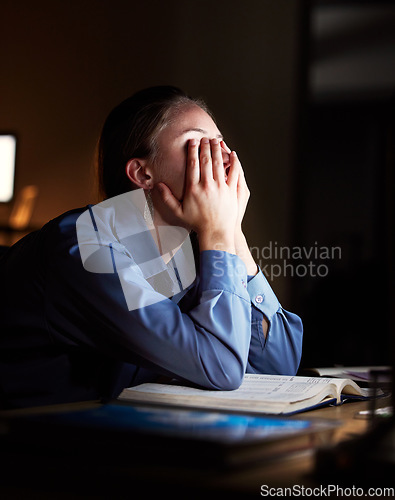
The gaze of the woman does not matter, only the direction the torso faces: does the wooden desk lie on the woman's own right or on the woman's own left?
on the woman's own right

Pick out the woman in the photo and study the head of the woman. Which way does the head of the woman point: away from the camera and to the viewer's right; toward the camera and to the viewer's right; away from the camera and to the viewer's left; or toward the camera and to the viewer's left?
toward the camera and to the viewer's right

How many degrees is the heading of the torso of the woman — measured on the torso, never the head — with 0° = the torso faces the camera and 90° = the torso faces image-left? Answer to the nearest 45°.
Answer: approximately 270°
